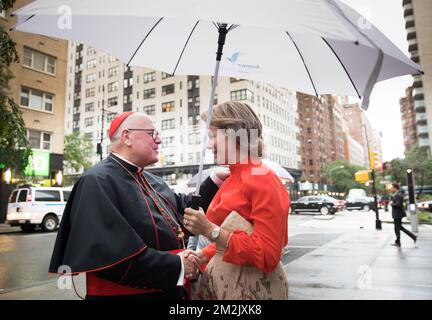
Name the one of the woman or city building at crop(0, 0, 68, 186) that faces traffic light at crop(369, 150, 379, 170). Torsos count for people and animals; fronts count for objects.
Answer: the city building

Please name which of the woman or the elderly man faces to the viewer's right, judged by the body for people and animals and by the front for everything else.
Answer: the elderly man

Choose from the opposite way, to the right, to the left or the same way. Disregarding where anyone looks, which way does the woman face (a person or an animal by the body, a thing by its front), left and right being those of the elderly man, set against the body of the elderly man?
the opposite way

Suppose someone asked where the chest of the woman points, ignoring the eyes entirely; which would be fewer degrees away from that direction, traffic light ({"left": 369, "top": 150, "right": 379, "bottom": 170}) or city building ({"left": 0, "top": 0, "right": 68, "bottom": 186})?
the city building

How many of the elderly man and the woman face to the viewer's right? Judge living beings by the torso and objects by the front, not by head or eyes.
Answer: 1

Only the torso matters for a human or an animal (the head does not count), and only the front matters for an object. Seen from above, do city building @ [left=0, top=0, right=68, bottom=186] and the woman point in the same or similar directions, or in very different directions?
very different directions

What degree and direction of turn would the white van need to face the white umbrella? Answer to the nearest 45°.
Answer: approximately 135° to its right

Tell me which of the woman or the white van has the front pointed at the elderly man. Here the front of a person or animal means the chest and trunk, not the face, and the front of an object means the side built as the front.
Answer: the woman

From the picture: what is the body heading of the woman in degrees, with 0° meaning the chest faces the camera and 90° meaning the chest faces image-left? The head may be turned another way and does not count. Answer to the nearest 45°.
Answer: approximately 90°

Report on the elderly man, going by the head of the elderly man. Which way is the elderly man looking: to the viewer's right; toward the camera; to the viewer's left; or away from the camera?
to the viewer's right

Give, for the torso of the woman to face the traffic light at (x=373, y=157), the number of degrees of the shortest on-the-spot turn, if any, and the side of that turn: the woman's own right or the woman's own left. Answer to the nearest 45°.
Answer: approximately 135° to the woman's own right

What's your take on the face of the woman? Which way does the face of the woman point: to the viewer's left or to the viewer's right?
to the viewer's left
